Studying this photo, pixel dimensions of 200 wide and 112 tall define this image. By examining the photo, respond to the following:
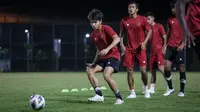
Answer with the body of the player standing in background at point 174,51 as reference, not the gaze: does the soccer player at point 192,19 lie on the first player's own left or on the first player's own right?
on the first player's own left

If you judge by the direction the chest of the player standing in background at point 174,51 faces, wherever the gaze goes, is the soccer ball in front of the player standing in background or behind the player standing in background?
in front

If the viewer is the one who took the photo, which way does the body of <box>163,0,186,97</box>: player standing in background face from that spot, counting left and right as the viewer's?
facing the viewer and to the left of the viewer

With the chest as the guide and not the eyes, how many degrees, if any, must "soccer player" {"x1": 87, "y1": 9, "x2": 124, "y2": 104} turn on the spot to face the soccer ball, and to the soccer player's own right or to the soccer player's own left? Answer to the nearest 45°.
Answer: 0° — they already face it

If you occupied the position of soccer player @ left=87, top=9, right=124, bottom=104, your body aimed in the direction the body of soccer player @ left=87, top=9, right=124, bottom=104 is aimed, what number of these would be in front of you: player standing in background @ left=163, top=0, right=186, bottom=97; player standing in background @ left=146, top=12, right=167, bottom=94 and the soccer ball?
1

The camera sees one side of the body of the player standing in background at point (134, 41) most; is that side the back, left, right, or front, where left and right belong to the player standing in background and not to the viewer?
front

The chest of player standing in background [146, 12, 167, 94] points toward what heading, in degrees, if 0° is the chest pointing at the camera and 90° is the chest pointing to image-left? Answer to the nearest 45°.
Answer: approximately 45°

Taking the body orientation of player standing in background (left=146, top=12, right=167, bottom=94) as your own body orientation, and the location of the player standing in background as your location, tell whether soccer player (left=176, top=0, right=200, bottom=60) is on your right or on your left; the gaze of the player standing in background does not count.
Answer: on your left

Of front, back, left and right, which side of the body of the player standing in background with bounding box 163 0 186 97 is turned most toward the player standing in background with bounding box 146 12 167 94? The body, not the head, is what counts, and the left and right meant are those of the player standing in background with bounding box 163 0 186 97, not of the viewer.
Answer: right
